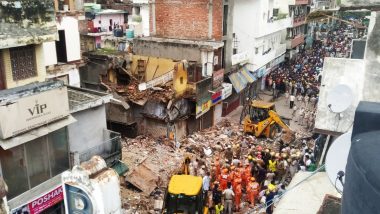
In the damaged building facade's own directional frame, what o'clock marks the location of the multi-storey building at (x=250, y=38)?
The multi-storey building is roughly at 9 o'clock from the damaged building facade.

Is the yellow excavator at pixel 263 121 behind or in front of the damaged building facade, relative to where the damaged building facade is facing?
in front

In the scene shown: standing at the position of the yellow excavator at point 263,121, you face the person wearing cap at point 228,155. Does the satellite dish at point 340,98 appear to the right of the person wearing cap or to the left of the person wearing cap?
left

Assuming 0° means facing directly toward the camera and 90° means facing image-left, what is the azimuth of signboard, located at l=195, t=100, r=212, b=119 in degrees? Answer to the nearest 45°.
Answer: approximately 315°

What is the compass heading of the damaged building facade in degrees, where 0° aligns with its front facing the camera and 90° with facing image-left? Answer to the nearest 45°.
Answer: approximately 315°

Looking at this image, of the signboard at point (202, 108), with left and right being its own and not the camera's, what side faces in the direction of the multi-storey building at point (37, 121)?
right

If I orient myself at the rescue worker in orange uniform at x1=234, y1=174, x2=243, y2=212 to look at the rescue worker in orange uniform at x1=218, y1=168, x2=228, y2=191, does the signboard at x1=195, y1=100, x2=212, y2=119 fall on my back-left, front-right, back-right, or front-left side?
front-right

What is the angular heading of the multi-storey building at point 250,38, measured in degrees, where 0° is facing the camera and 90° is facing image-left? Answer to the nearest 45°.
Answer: approximately 315°

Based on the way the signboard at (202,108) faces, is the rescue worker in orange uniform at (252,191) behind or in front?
in front

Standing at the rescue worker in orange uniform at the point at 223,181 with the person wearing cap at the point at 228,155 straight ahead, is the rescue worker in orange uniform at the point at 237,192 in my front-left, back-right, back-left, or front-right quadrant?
back-right
